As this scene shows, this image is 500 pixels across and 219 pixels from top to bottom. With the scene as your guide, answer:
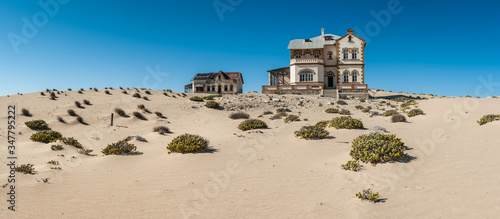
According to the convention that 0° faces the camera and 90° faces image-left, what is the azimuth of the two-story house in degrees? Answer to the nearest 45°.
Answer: approximately 0°

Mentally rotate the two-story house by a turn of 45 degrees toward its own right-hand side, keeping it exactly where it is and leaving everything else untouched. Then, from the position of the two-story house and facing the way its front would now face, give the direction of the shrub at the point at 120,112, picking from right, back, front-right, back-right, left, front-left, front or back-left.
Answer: front

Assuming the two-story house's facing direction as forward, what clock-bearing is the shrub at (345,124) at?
The shrub is roughly at 12 o'clock from the two-story house.

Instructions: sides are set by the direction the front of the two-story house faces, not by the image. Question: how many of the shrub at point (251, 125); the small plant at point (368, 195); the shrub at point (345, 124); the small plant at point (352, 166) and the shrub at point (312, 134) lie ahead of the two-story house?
5

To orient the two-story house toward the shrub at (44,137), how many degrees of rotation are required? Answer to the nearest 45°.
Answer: approximately 45° to its right

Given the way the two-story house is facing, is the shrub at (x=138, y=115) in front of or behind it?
in front

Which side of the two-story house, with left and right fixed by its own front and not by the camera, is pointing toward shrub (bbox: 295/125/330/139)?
front

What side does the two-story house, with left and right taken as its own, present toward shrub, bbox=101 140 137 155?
front

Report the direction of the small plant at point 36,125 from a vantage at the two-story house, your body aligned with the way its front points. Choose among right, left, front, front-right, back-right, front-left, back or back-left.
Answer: front-right

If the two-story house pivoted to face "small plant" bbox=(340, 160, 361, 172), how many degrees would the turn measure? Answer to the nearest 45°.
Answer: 0° — it already faces it

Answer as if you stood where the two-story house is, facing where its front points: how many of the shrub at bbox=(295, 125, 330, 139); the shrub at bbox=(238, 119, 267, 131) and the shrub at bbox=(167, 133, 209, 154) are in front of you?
3
